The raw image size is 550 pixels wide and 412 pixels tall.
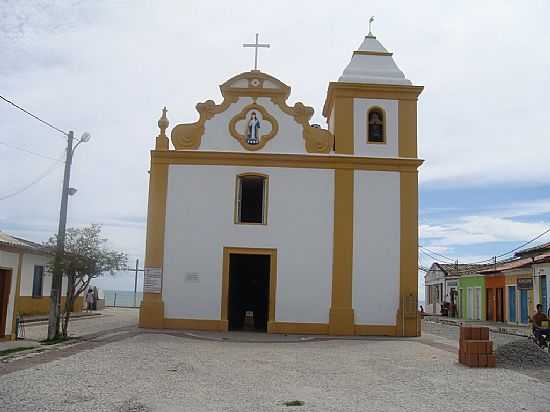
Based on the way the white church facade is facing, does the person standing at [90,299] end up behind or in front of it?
behind

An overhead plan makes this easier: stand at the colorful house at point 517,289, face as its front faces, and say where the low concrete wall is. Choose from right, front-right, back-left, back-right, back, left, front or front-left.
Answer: front

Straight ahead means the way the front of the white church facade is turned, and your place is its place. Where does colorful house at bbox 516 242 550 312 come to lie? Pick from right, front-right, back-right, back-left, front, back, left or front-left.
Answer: back-left

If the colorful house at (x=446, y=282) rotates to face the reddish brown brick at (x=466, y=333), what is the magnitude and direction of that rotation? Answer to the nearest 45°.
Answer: approximately 45° to its left

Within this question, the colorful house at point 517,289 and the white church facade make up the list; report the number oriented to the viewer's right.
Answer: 0

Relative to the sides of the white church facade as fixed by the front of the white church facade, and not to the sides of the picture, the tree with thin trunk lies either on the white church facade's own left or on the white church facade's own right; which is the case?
on the white church facade's own right

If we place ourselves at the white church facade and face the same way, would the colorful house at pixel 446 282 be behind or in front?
behind

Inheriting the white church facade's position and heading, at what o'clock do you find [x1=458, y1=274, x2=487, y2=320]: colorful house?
The colorful house is roughly at 7 o'clock from the white church facade.

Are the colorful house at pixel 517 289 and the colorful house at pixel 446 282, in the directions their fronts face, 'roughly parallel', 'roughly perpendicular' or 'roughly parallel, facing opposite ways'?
roughly parallel

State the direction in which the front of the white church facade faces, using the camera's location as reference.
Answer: facing the viewer

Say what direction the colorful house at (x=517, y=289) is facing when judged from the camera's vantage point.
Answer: facing the viewer and to the left of the viewer

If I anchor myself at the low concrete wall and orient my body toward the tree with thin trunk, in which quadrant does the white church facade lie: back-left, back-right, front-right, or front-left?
front-left

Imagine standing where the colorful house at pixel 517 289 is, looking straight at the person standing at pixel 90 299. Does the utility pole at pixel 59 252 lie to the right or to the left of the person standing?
left

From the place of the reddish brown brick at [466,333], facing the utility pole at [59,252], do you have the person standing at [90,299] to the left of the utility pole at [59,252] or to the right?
right
